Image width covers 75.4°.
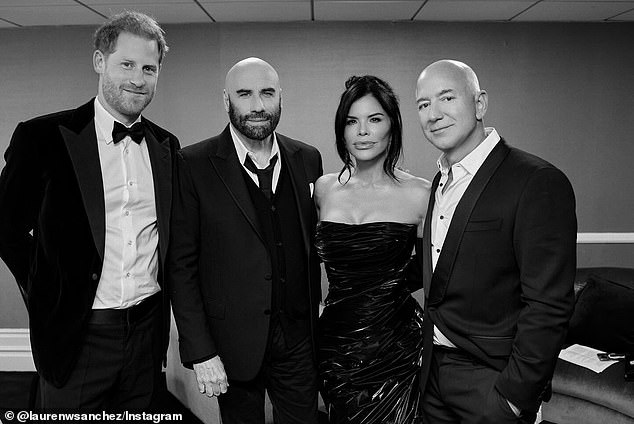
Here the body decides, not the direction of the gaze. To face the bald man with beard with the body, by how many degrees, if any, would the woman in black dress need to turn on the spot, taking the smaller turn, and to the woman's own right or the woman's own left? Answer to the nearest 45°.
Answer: approximately 90° to the woman's own right

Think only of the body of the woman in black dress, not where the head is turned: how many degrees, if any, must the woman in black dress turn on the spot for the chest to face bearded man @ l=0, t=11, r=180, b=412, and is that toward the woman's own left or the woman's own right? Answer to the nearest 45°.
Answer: approximately 90° to the woman's own right

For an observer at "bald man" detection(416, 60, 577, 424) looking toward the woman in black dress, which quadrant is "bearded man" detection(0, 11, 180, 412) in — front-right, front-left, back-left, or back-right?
front-left

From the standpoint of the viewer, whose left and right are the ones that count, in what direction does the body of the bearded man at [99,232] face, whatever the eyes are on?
facing the viewer and to the right of the viewer

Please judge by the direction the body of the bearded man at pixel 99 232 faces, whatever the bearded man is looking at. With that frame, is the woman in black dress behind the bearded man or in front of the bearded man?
in front

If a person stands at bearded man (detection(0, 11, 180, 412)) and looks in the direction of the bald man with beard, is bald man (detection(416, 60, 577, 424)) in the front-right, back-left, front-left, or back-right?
front-right

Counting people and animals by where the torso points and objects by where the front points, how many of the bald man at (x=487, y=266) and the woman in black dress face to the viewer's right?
0

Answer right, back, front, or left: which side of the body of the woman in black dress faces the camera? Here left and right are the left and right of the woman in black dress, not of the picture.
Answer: front

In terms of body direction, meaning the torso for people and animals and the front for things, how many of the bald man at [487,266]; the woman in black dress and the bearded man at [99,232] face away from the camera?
0

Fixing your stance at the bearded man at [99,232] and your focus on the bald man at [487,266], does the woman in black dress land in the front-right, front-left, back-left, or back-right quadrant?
front-left

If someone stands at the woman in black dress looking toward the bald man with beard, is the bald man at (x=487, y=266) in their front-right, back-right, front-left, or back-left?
back-left

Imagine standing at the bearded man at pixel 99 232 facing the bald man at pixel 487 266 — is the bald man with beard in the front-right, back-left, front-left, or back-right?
front-left
